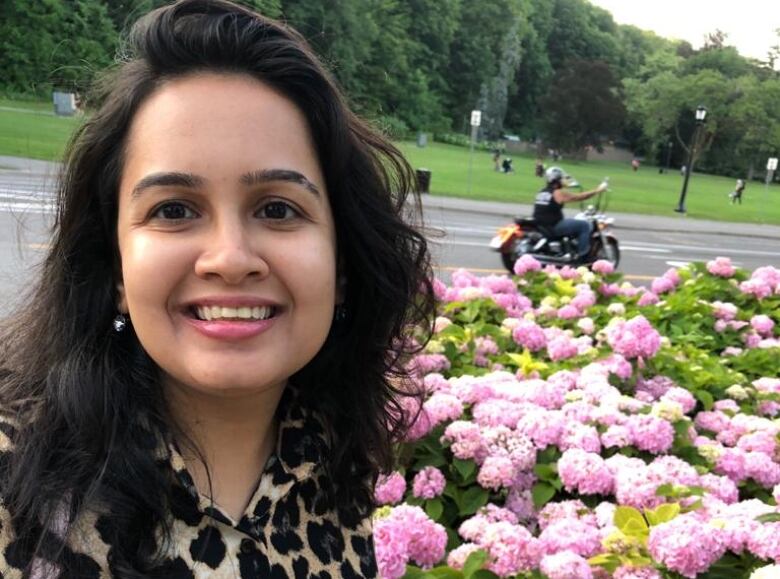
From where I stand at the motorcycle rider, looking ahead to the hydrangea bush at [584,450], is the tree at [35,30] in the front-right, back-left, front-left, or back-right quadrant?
back-right

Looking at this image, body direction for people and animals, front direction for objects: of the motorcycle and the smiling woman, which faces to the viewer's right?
the motorcycle

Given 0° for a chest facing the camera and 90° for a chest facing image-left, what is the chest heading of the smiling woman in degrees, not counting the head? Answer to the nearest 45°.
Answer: approximately 0°

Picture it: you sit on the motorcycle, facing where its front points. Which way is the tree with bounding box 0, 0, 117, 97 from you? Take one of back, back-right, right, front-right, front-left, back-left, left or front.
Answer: back-left

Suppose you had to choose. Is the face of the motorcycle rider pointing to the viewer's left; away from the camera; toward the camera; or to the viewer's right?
to the viewer's right

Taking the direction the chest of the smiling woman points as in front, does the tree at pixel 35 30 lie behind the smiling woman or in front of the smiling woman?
behind

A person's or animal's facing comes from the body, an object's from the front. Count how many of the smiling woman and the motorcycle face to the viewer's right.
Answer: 1

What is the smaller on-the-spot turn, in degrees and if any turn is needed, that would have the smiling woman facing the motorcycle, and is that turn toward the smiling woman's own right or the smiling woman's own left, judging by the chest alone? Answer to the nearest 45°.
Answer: approximately 135° to the smiling woman's own left

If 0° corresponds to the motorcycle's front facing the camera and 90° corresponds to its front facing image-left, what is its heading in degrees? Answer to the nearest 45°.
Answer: approximately 270°

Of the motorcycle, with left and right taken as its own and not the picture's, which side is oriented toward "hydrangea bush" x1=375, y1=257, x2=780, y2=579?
right
